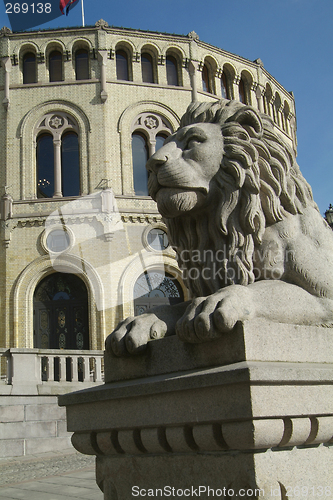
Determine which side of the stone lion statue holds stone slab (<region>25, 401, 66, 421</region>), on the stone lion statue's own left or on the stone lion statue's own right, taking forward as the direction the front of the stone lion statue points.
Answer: on the stone lion statue's own right

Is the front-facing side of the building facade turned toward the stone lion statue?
yes

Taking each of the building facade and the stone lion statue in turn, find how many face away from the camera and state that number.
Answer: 0

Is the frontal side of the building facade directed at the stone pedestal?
yes

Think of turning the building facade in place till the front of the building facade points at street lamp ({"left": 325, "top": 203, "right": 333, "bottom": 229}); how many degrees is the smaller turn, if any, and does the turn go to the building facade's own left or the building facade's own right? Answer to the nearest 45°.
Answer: approximately 45° to the building facade's own left

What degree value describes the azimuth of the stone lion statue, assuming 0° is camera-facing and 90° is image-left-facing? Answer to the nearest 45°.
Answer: approximately 45°

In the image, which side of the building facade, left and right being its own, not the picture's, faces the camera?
front

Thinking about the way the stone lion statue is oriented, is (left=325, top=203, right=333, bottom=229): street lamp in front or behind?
behind

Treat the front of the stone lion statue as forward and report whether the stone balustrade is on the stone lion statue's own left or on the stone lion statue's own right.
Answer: on the stone lion statue's own right
